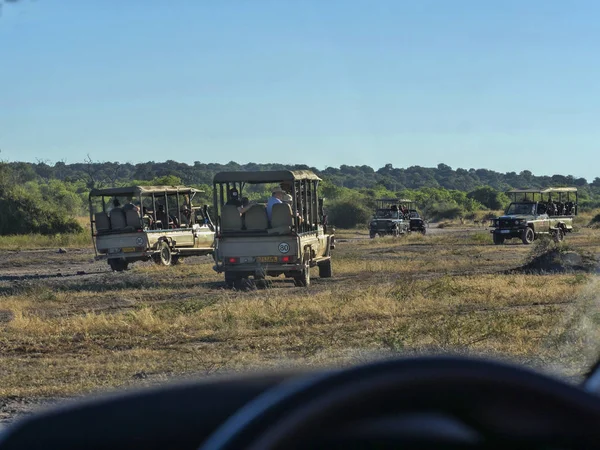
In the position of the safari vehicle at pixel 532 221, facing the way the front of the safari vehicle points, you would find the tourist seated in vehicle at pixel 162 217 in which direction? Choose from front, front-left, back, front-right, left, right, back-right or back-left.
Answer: front

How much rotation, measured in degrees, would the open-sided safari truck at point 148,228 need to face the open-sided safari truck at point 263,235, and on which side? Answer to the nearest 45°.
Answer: approximately 135° to its right

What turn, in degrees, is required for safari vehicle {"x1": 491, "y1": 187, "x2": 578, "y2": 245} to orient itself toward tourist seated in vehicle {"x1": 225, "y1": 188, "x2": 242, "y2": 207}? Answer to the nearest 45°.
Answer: approximately 45° to its left

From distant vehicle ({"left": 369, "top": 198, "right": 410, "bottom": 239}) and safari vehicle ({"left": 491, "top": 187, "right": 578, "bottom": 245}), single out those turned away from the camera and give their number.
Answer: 0

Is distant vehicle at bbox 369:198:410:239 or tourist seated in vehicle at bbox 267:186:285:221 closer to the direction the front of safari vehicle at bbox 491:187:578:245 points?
the tourist seated in vehicle

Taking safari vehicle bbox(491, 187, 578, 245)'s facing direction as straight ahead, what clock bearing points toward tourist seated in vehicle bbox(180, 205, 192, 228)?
The tourist seated in vehicle is roughly at 12 o'clock from the safari vehicle.

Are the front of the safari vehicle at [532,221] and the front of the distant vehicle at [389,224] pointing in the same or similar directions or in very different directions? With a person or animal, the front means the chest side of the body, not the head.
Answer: same or similar directions

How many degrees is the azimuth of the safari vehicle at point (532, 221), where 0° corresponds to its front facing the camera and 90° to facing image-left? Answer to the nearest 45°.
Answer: approximately 45°

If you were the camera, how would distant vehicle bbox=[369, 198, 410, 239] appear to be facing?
facing the viewer and to the left of the viewer

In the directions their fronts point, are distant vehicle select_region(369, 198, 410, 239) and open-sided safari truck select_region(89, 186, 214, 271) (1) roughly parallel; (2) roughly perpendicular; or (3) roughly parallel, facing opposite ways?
roughly parallel, facing opposite ways

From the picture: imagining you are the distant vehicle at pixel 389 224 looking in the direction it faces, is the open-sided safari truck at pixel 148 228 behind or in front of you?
in front

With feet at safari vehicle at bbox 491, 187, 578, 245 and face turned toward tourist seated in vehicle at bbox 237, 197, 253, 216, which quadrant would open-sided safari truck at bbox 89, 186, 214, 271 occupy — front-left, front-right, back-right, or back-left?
front-right

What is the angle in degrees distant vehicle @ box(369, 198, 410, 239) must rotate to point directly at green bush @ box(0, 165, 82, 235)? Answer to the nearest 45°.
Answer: approximately 45° to its right

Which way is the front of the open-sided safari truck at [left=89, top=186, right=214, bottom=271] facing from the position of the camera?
facing away from the viewer and to the right of the viewer

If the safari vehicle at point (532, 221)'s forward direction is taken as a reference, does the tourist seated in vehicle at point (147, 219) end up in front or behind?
in front
